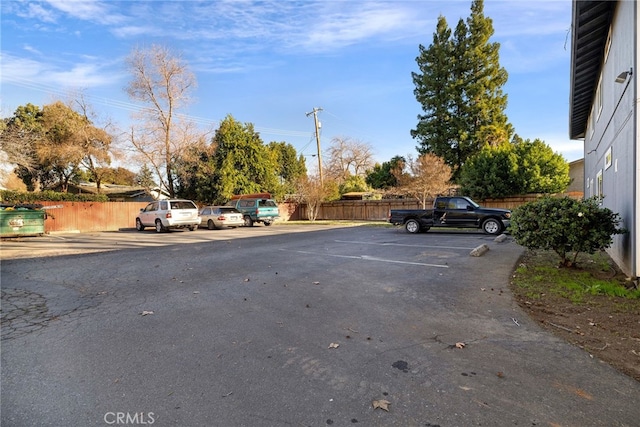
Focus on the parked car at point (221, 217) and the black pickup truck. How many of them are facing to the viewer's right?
1

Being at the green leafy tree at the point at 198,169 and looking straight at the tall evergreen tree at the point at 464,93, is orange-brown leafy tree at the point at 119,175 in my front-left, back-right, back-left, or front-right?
back-left

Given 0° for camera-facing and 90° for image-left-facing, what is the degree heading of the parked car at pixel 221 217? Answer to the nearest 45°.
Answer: approximately 135°

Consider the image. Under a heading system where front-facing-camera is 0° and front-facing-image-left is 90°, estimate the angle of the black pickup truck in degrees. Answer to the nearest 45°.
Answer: approximately 270°

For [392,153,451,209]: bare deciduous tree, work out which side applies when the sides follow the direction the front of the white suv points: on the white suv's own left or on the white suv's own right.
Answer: on the white suv's own right

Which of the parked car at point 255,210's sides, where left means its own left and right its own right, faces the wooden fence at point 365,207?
right

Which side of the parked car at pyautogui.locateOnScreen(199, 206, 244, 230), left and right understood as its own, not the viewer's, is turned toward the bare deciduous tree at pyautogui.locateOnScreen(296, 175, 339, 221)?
right

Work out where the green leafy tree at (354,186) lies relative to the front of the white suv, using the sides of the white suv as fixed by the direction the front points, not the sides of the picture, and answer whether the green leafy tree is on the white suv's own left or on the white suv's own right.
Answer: on the white suv's own right

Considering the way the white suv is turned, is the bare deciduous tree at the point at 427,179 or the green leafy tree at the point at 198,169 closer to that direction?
the green leafy tree
